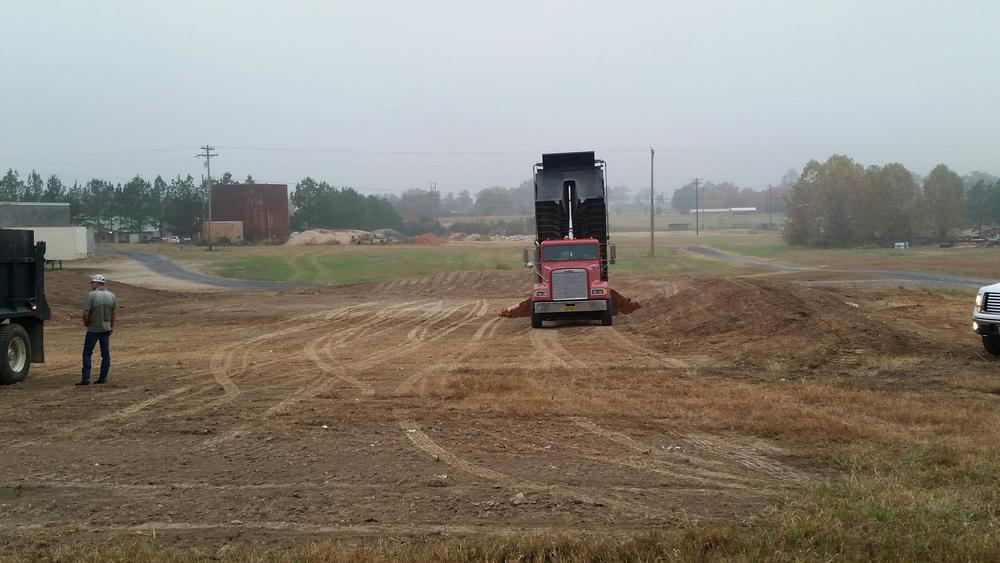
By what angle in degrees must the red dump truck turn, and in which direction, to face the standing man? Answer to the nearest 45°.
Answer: approximately 45° to its right

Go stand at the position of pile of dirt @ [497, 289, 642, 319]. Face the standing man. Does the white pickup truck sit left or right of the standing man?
left

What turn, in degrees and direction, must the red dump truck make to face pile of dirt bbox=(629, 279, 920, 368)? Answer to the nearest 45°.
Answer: approximately 45° to its left

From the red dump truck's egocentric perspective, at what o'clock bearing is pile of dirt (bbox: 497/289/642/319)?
The pile of dirt is roughly at 7 o'clock from the red dump truck.

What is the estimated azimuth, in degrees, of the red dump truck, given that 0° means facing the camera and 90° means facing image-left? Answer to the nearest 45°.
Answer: approximately 0°

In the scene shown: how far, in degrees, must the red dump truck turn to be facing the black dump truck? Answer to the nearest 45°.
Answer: approximately 45° to its right

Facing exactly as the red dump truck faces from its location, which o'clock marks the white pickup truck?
The white pickup truck is roughly at 11 o'clock from the red dump truck.
